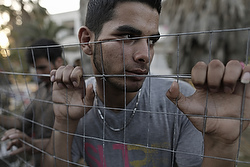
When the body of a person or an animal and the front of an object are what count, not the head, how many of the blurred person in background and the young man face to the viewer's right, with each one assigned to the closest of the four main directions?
0

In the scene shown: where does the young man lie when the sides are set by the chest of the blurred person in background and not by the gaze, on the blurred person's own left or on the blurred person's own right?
on the blurred person's own left

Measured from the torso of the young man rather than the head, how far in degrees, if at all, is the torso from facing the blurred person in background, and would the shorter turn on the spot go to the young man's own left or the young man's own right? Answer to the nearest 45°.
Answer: approximately 135° to the young man's own right

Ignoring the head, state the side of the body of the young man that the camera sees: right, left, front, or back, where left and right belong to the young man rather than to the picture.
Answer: front

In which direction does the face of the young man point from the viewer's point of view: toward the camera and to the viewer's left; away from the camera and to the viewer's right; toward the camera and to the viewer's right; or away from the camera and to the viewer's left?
toward the camera and to the viewer's right

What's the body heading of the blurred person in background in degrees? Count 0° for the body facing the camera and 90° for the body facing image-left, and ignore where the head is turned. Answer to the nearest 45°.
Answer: approximately 45°
